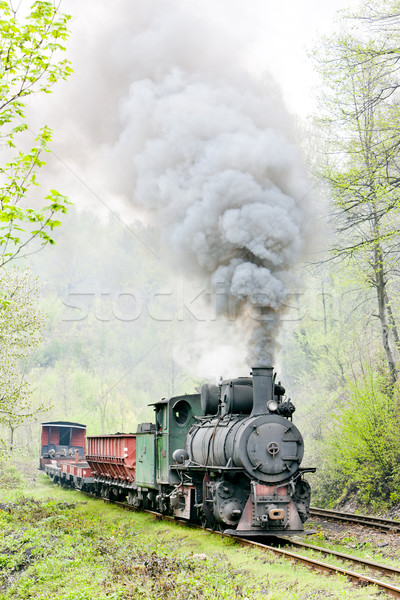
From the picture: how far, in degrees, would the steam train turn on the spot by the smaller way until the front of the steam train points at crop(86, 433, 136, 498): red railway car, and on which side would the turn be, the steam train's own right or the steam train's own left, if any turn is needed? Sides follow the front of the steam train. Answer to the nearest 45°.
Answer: approximately 135° to the steam train's own left

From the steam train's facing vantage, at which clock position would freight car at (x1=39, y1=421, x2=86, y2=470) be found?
The freight car is roughly at 7 o'clock from the steam train.

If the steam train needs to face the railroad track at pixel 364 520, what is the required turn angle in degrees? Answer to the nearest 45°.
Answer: approximately 90° to its left

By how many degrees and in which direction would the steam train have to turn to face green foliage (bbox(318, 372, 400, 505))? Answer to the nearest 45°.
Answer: approximately 90° to its left

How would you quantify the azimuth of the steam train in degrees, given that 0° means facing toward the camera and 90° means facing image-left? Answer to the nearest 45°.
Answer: approximately 315°
